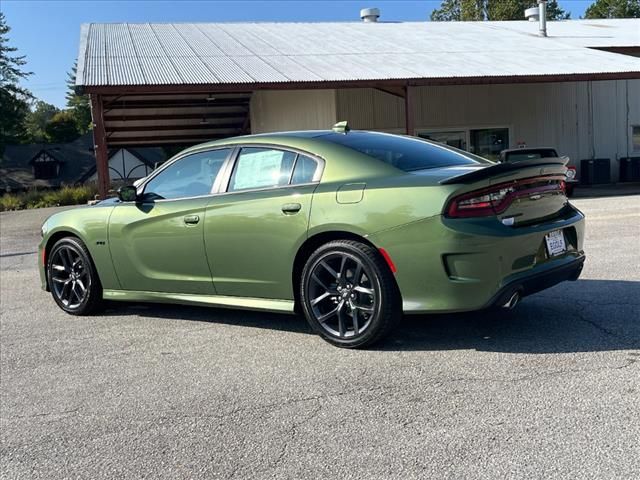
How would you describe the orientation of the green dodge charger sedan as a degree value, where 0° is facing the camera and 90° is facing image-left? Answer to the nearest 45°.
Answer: approximately 135°
